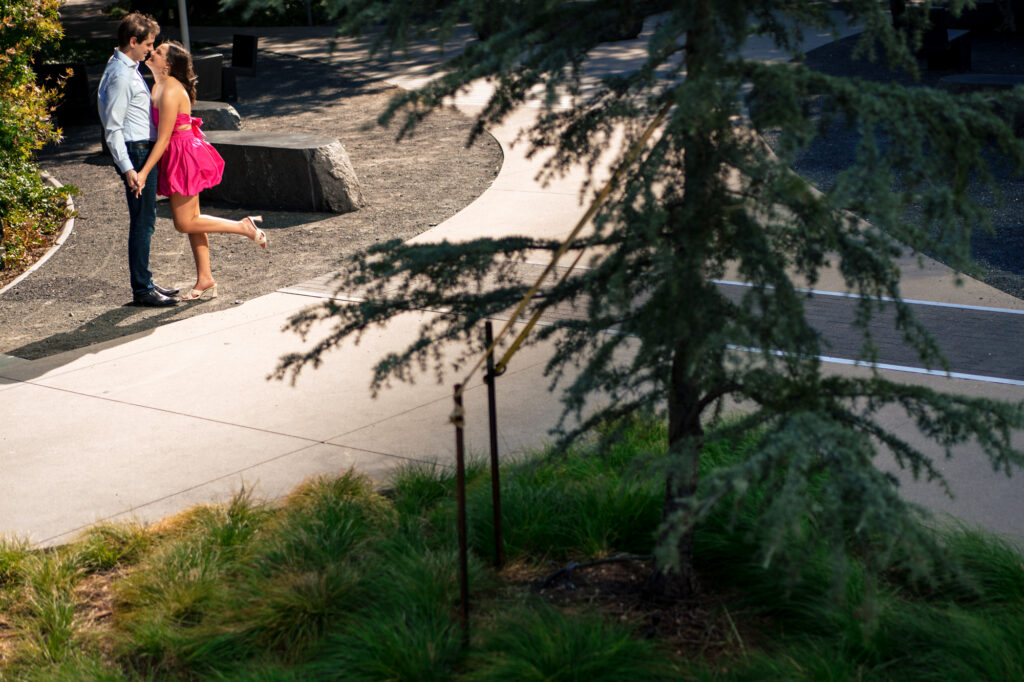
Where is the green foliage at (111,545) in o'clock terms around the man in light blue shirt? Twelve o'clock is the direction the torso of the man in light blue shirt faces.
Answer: The green foliage is roughly at 3 o'clock from the man in light blue shirt.

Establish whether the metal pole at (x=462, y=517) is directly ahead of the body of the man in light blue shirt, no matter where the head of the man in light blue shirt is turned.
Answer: no

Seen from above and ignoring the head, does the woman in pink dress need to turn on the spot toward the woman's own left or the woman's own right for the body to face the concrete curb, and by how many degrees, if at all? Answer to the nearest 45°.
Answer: approximately 45° to the woman's own right

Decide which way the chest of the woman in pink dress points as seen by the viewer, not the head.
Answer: to the viewer's left

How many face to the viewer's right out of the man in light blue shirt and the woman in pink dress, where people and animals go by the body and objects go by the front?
1

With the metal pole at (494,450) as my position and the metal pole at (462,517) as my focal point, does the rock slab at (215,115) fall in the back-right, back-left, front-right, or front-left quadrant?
back-right

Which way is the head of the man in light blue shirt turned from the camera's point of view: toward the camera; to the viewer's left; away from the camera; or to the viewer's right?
to the viewer's right

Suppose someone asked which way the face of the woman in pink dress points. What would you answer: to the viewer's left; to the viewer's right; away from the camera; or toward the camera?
to the viewer's left

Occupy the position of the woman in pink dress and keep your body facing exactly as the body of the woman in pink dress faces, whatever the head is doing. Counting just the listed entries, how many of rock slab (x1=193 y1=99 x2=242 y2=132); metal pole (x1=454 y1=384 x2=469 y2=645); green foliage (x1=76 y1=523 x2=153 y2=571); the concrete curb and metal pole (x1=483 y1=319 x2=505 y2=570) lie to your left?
3

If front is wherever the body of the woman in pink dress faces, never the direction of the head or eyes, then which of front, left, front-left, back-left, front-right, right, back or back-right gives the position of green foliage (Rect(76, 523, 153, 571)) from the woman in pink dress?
left

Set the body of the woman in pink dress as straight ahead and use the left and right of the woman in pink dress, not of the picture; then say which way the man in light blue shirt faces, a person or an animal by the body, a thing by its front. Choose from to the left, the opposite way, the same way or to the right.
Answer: the opposite way

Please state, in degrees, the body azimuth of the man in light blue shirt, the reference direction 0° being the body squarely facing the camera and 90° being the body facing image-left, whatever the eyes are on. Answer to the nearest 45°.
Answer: approximately 270°
